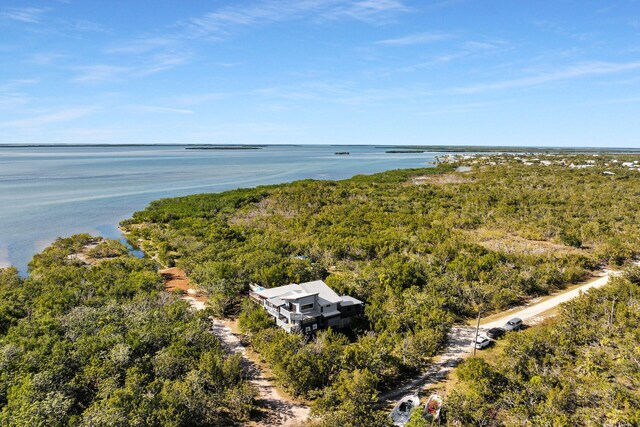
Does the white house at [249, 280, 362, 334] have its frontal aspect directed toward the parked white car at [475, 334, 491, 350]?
no

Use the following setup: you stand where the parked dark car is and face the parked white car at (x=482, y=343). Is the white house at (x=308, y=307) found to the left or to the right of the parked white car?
right

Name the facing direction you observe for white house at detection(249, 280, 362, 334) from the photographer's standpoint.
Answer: facing the viewer and to the left of the viewer

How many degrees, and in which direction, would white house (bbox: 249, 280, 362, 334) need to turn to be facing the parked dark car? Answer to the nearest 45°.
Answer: approximately 135° to its left
